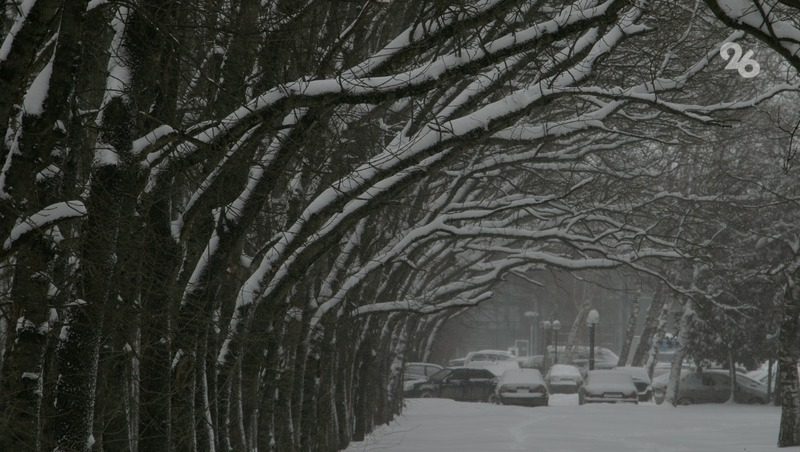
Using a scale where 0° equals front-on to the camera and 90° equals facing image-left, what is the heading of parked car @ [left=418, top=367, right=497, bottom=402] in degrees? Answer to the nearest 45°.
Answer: approximately 90°

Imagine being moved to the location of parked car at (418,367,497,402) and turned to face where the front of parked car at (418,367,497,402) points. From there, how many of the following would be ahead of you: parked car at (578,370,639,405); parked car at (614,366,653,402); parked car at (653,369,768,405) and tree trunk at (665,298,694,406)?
0

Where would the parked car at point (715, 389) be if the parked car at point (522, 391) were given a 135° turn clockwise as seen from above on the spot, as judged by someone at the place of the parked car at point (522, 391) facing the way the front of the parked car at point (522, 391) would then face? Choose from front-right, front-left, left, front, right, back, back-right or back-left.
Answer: front-left

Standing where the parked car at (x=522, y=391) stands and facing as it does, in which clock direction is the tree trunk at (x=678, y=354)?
The tree trunk is roughly at 3 o'clock from the parked car.

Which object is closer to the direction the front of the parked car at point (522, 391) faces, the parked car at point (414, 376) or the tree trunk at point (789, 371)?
the tree trunk

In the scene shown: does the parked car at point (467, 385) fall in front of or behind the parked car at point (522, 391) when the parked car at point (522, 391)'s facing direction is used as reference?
behind

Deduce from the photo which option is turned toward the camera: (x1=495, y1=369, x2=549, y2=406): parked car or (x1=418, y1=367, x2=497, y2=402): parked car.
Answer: (x1=495, y1=369, x2=549, y2=406): parked car

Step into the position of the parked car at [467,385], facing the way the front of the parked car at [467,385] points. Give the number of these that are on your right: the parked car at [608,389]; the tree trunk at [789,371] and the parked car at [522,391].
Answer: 0

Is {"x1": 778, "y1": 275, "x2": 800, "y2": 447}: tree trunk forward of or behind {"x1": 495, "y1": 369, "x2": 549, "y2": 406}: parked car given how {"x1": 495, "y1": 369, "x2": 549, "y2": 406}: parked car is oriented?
forward

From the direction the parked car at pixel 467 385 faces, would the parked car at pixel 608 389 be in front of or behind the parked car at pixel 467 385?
behind

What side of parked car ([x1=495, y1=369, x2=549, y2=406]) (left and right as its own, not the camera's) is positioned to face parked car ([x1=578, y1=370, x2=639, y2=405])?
left

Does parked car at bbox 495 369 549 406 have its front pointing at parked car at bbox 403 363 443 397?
no

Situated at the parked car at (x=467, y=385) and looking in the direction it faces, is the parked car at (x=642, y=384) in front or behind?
behind

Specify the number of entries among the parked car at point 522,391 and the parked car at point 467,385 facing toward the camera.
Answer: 1
